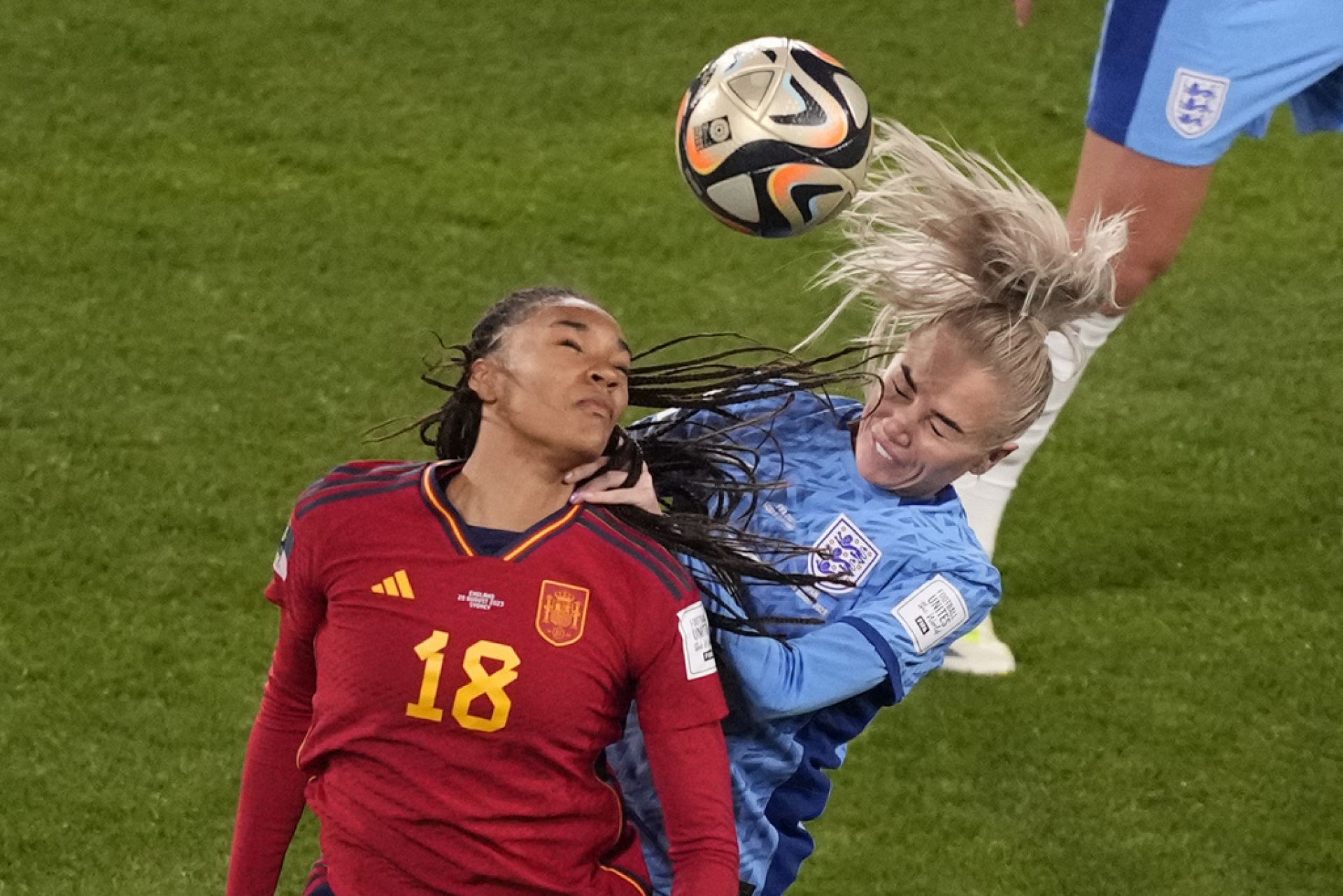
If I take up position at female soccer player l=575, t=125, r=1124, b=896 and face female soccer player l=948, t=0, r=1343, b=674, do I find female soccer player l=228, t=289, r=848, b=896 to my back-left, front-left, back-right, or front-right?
back-left

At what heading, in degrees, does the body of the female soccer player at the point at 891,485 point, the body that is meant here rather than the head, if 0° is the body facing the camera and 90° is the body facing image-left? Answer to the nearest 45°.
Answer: approximately 45°

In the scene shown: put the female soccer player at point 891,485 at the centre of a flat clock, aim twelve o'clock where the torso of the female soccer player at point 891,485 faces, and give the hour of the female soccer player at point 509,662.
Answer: the female soccer player at point 509,662 is roughly at 12 o'clock from the female soccer player at point 891,485.

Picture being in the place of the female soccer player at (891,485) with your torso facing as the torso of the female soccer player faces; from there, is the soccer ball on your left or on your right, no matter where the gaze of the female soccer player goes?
on your right

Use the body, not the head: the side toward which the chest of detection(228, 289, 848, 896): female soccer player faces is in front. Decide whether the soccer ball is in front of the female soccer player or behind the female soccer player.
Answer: behind

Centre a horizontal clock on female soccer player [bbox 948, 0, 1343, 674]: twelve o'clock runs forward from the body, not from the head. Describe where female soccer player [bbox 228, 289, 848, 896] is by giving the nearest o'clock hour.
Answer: female soccer player [bbox 228, 289, 848, 896] is roughly at 2 o'clock from female soccer player [bbox 948, 0, 1343, 674].

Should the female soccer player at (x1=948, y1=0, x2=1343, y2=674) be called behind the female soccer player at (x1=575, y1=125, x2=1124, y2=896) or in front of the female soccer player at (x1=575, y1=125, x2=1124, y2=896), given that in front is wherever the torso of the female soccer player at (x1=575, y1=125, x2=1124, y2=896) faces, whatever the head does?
behind

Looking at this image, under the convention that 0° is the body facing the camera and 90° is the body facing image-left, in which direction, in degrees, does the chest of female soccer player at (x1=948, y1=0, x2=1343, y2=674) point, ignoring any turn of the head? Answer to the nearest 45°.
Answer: approximately 315°

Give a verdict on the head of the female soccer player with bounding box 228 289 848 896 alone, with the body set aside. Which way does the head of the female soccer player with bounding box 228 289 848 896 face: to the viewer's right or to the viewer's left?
to the viewer's right

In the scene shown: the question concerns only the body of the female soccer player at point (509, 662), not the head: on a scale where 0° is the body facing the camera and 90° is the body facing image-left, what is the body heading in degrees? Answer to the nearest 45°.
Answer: approximately 0°
